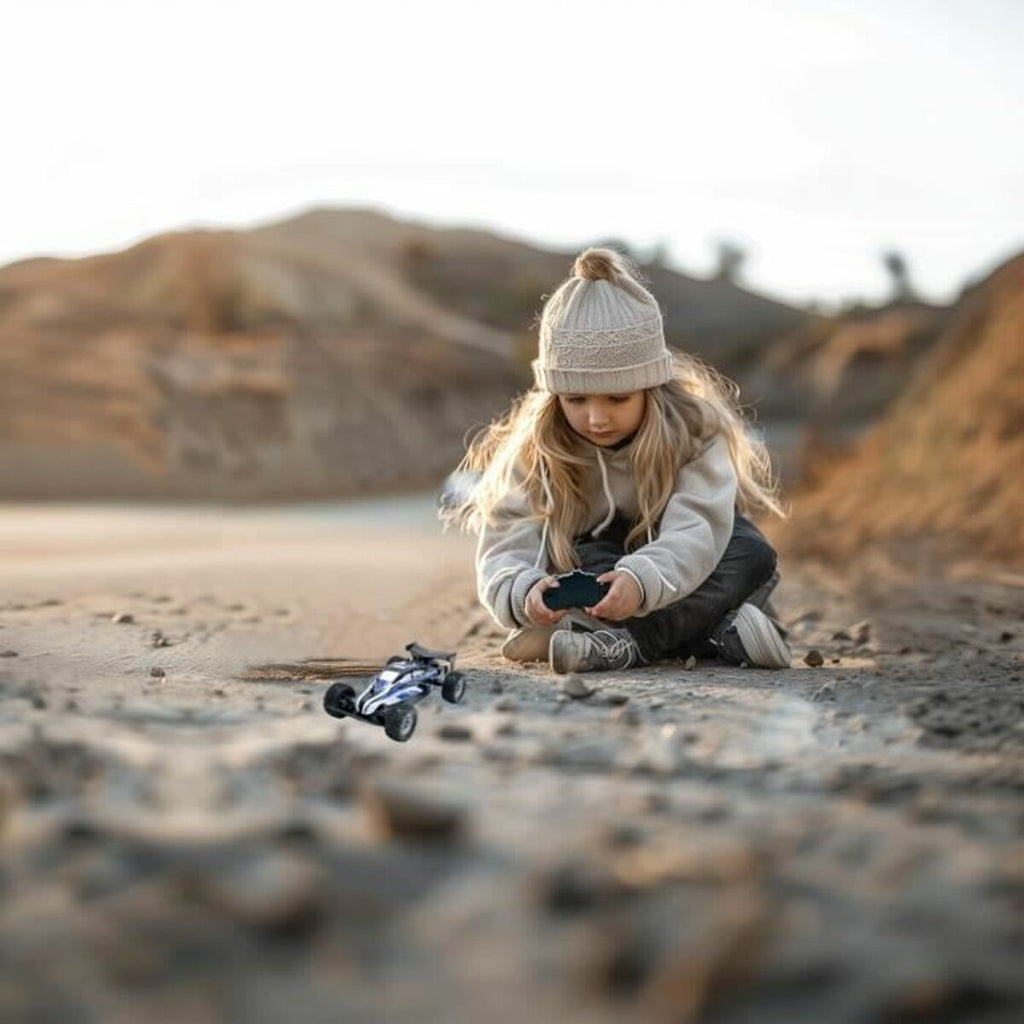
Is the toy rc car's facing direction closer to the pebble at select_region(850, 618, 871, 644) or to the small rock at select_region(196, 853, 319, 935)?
the small rock

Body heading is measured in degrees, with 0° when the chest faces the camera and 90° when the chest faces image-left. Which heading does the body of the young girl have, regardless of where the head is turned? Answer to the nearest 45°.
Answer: approximately 0°

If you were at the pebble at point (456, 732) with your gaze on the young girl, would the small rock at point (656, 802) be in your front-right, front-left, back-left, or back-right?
back-right

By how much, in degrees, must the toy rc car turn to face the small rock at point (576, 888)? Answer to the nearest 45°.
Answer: approximately 45° to its left

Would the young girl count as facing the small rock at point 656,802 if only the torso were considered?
yes

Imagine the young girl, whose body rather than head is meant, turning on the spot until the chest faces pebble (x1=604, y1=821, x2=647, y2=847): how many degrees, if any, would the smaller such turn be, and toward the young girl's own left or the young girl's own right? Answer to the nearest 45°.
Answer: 0° — they already face it

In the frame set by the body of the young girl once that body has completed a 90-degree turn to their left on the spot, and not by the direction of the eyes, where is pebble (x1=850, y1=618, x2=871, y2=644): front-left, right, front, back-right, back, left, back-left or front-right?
front-left

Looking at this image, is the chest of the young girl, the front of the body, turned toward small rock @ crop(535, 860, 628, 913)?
yes

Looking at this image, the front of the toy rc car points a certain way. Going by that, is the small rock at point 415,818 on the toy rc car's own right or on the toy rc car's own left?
on the toy rc car's own left

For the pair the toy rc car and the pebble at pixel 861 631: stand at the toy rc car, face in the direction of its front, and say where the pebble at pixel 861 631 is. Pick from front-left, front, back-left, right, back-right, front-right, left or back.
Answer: back
